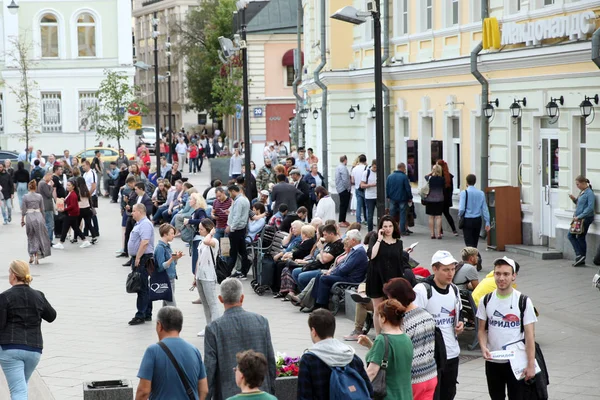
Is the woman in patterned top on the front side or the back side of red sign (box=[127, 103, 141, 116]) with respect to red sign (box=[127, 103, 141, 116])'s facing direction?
on the front side

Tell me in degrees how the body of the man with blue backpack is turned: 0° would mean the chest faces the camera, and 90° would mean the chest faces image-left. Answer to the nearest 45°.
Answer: approximately 135°

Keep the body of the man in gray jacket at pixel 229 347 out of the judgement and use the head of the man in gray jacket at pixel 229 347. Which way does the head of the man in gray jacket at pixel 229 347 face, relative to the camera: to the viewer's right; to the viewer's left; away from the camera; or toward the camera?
away from the camera

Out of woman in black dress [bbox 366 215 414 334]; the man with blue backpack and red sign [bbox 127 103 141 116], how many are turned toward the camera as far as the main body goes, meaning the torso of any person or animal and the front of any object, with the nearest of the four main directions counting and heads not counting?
2

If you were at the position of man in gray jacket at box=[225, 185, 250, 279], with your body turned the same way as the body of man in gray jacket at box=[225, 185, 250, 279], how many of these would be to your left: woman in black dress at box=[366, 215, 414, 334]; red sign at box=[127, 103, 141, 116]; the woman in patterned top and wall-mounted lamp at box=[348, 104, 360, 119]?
2

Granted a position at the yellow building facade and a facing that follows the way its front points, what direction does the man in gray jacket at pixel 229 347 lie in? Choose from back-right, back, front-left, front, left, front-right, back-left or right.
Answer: front-left

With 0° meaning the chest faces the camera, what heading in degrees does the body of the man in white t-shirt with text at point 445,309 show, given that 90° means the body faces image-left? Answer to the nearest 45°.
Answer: approximately 315°

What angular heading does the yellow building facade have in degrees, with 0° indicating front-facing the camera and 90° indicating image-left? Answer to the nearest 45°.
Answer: approximately 45°
